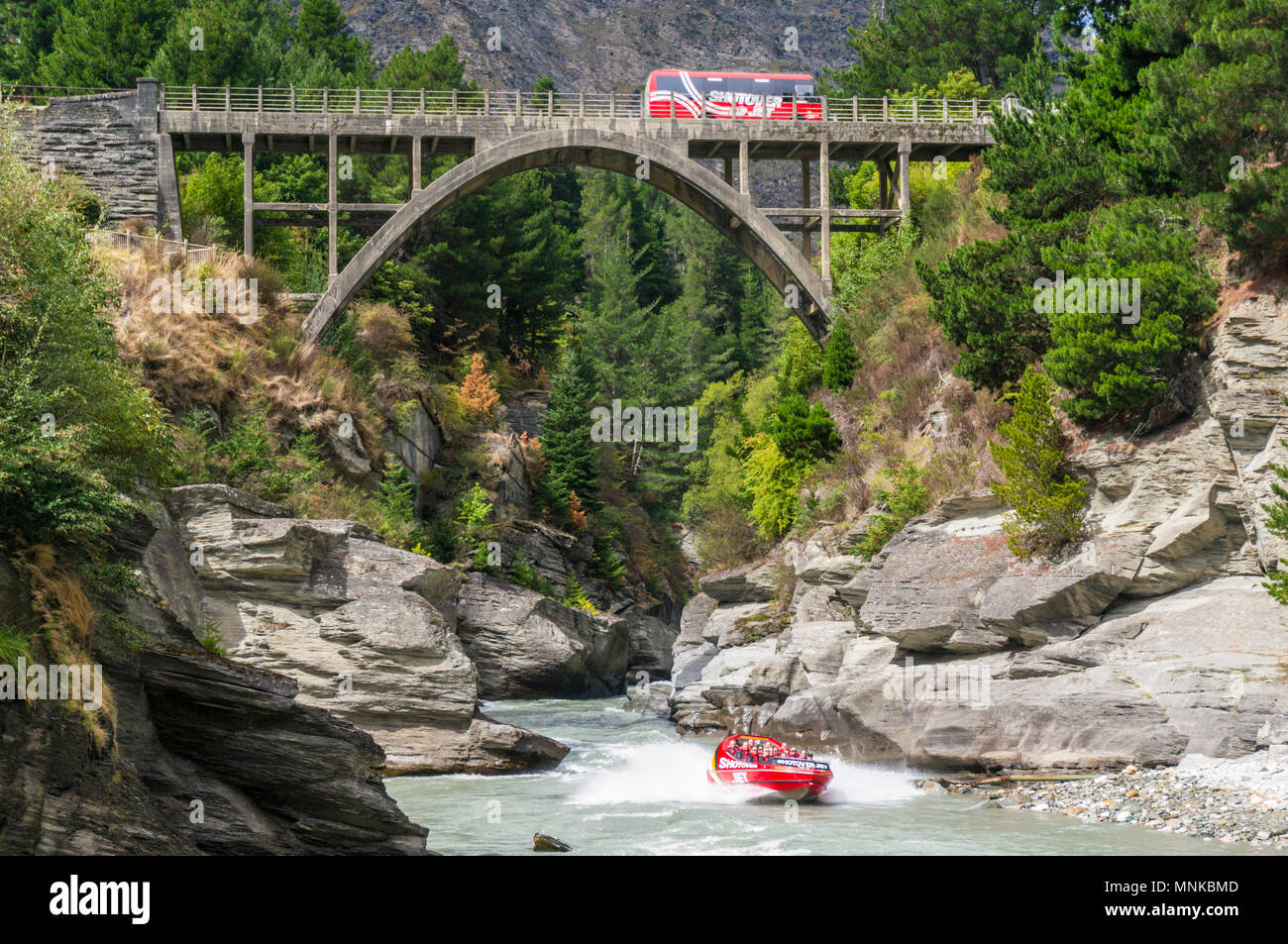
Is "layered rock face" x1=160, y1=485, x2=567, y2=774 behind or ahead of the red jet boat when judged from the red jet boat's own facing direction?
behind

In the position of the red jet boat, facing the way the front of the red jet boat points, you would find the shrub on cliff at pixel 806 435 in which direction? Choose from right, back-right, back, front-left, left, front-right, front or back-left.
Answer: back-left
